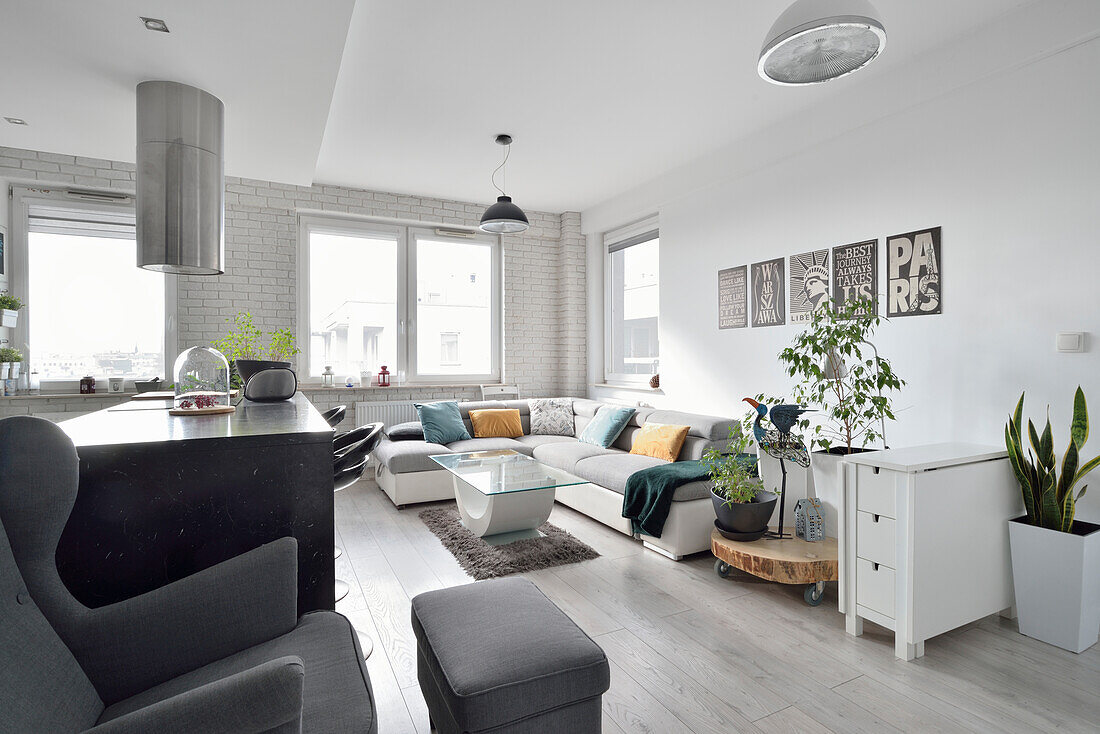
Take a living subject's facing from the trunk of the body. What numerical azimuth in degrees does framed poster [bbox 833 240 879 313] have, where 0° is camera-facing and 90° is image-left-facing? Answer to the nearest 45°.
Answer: approximately 45°

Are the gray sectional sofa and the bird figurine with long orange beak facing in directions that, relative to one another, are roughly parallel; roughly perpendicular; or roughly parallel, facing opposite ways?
roughly perpendicular

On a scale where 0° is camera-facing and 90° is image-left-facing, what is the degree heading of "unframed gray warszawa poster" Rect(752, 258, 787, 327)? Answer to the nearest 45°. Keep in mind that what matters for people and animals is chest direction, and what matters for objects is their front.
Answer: approximately 45°

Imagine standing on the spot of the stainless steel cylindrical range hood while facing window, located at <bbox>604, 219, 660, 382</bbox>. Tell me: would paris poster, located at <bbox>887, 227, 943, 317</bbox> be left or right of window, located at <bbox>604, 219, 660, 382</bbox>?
right

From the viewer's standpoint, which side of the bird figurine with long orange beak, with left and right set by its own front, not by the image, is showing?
left

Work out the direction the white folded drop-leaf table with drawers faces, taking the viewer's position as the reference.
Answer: facing the viewer and to the left of the viewer

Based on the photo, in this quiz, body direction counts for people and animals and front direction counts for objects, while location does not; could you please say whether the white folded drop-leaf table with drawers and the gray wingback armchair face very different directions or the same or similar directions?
very different directions

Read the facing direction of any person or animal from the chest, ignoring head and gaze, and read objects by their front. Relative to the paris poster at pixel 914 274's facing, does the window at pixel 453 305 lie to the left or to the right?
on its right

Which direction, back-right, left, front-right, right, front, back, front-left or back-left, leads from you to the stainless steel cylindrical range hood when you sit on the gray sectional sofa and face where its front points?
front

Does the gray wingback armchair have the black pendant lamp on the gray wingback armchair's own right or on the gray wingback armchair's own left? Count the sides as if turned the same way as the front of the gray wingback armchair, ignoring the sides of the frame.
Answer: on the gray wingback armchair's own left

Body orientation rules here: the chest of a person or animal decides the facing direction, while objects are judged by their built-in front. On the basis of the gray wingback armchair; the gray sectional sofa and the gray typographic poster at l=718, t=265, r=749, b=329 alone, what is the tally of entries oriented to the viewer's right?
1

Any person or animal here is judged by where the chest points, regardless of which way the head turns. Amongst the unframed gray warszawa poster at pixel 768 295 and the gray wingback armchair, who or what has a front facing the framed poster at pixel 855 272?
the gray wingback armchair

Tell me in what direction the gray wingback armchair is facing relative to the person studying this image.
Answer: facing to the right of the viewer

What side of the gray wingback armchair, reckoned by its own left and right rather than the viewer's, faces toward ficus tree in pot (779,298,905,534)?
front

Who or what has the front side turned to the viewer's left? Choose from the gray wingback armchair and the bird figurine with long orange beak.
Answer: the bird figurine with long orange beak

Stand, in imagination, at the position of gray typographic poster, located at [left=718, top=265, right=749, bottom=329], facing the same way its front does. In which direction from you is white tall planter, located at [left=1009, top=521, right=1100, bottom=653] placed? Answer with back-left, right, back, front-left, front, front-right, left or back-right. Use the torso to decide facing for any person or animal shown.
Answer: left

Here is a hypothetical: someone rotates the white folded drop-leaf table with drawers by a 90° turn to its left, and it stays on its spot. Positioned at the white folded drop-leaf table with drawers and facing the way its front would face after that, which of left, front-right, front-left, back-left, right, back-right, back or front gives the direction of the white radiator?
back-right

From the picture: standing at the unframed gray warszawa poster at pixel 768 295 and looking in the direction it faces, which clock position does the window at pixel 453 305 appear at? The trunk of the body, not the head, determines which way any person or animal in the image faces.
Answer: The window is roughly at 2 o'clock from the unframed gray warszawa poster.

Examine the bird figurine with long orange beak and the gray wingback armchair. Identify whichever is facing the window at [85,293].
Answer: the bird figurine with long orange beak

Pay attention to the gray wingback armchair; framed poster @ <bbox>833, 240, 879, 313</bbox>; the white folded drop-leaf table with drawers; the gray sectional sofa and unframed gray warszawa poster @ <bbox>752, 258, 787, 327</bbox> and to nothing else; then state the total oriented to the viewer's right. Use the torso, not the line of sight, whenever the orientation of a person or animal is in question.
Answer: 1
